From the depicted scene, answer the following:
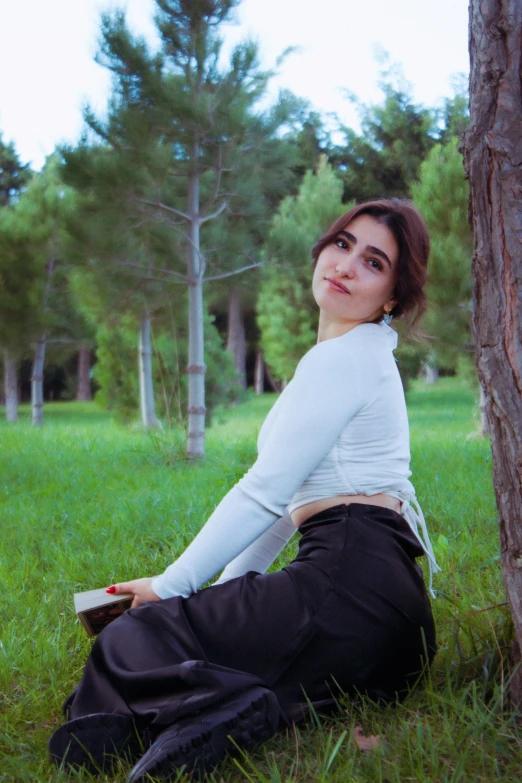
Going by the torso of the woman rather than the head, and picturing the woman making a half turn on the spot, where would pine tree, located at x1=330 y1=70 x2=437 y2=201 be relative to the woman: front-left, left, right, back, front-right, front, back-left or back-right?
left

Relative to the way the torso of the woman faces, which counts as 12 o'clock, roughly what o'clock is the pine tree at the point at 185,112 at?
The pine tree is roughly at 3 o'clock from the woman.

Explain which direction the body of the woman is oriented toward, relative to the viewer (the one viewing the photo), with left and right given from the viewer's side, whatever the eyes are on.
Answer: facing to the left of the viewer
